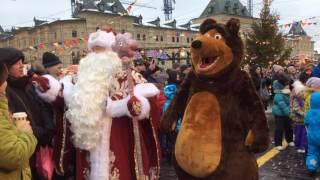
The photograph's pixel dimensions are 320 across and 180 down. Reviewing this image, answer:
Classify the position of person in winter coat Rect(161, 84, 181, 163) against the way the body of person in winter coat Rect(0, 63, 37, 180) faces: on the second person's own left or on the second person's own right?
on the second person's own left

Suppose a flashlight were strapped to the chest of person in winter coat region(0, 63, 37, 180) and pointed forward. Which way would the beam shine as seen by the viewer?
to the viewer's right

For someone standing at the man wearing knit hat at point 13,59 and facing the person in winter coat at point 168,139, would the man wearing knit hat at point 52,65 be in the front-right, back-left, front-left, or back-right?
front-left

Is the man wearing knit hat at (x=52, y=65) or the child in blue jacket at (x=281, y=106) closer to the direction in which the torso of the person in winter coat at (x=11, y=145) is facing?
the child in blue jacket

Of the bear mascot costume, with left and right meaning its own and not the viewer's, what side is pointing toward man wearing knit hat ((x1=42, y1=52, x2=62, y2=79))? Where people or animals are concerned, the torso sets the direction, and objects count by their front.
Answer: right

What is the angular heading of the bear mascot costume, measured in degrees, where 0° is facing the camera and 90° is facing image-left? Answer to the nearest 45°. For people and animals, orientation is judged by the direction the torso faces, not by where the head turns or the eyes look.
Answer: approximately 45°

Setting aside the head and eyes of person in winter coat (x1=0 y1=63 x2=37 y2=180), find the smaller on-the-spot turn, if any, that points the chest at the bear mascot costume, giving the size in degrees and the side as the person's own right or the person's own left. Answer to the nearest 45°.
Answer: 0° — they already face it
